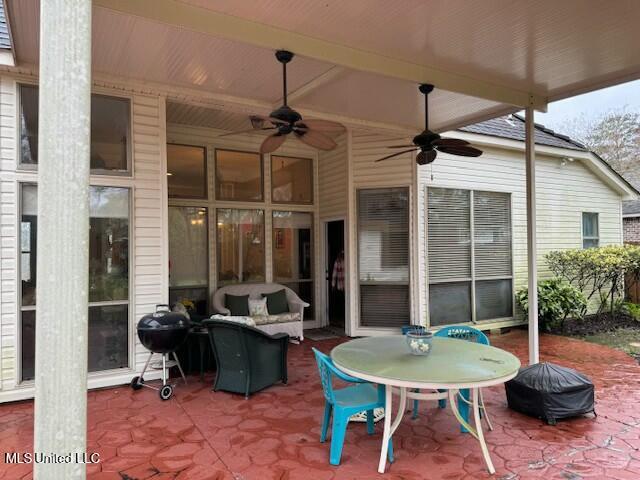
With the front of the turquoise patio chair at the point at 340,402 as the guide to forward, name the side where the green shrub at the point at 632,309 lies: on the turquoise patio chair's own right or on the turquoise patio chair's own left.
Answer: on the turquoise patio chair's own left

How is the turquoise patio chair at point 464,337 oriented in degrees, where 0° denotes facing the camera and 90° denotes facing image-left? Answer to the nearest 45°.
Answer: approximately 45°

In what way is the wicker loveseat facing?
toward the camera

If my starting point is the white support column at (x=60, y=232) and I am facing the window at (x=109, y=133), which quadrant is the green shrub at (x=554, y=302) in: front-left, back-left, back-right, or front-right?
front-right

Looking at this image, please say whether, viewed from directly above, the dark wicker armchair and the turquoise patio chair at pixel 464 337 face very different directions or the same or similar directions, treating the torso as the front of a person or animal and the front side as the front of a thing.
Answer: very different directions

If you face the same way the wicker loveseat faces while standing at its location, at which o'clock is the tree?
The tree is roughly at 8 o'clock from the wicker loveseat.

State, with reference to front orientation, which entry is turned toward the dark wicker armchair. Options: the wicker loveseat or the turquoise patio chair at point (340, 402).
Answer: the wicker loveseat

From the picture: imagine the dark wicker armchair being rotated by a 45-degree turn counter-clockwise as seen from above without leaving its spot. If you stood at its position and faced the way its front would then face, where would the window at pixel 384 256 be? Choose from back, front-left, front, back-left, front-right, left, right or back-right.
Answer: front-right

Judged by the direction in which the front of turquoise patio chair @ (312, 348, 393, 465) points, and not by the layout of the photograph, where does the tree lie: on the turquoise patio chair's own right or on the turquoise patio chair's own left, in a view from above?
on the turquoise patio chair's own left

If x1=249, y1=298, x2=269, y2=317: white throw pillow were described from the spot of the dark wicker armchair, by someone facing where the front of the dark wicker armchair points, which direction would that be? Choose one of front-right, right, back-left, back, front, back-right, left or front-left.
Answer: front-left

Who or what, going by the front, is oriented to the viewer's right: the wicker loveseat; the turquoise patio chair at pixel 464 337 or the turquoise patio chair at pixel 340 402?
the turquoise patio chair at pixel 340 402

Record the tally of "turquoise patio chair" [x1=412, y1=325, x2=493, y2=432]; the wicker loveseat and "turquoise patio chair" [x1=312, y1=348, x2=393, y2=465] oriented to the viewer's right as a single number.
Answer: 1

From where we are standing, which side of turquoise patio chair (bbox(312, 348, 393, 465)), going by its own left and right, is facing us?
right

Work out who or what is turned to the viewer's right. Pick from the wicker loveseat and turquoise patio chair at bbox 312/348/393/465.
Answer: the turquoise patio chair

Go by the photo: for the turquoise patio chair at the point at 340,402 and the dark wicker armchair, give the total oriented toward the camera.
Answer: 0

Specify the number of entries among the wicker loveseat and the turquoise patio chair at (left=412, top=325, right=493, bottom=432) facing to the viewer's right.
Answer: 0
